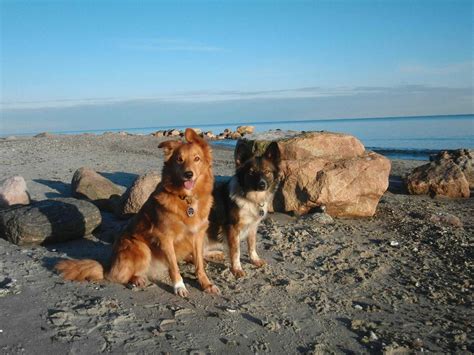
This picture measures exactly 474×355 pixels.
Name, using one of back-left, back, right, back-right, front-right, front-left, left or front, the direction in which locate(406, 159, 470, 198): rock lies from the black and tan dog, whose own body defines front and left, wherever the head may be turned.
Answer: left

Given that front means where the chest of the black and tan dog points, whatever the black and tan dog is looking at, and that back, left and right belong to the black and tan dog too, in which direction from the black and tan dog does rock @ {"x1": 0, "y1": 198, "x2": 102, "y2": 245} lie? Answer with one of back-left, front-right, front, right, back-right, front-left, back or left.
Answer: back-right

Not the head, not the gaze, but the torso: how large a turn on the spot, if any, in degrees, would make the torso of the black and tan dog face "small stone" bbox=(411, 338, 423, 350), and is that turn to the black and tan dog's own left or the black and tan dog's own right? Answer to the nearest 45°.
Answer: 0° — it already faces it

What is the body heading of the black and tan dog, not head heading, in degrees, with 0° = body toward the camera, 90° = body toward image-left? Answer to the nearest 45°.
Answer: approximately 315°

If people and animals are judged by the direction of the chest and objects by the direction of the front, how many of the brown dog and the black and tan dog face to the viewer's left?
0

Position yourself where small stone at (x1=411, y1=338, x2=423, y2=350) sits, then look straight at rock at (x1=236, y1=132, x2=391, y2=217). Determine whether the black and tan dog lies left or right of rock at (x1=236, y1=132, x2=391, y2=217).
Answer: left

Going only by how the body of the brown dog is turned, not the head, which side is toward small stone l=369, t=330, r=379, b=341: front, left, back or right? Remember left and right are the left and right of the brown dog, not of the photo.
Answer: front

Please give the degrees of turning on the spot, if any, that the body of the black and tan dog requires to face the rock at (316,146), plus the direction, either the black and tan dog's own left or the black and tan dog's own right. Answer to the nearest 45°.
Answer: approximately 90° to the black and tan dog's own left

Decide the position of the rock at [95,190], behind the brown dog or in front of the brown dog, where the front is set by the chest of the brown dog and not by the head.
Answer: behind

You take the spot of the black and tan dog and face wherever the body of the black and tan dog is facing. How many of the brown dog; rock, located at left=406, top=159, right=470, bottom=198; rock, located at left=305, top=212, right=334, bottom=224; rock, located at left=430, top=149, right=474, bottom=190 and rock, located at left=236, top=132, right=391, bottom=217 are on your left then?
4

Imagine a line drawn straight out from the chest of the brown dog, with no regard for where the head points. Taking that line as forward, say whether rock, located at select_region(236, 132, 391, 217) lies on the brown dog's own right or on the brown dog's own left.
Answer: on the brown dog's own left

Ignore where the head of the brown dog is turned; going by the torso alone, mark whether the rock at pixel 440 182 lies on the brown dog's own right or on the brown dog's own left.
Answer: on the brown dog's own left
